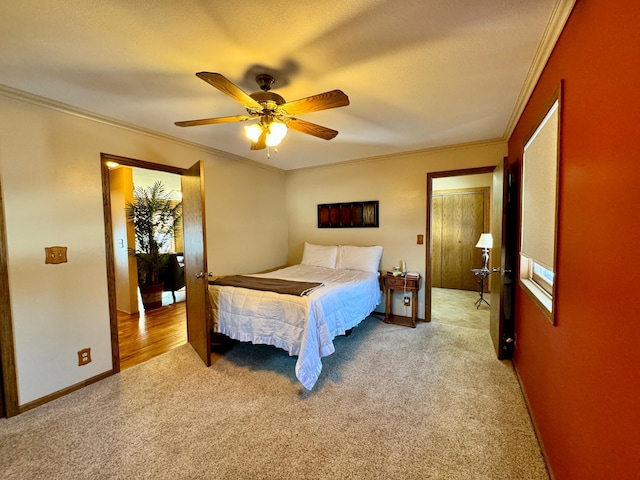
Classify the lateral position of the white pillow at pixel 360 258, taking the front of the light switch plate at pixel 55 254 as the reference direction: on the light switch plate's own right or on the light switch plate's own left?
on the light switch plate's own left

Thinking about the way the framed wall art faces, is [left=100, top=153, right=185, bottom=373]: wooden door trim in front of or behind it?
in front

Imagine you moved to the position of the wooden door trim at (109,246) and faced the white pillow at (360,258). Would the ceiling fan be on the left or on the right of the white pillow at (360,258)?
right

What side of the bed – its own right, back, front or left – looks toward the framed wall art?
back

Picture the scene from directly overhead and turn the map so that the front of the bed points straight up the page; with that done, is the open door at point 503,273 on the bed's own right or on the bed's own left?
on the bed's own left

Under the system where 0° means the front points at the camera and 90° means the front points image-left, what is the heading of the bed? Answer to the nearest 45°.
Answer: approximately 45°

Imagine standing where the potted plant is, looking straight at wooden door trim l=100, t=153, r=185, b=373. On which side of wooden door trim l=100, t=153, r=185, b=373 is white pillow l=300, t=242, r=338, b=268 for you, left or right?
left

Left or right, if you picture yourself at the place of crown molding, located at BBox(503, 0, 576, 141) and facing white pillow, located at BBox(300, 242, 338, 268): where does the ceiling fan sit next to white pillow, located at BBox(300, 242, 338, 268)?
left

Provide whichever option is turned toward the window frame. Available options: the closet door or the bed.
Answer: the closet door

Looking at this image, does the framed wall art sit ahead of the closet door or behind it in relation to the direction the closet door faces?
ahead

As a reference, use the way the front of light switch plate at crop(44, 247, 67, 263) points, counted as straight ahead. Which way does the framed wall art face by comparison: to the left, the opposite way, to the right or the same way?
to the right

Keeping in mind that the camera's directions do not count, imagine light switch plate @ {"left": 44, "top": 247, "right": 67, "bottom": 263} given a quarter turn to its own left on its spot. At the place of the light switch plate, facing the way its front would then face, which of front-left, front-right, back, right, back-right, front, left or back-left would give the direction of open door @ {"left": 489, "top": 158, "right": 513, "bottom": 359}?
front-right
